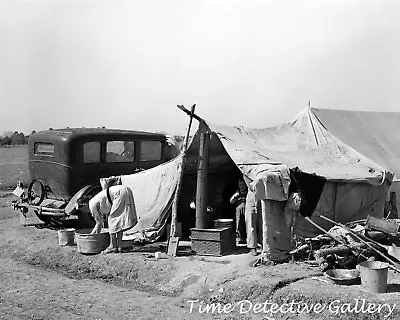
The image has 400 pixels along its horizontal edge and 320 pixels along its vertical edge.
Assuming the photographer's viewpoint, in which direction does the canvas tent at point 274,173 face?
facing the viewer and to the left of the viewer

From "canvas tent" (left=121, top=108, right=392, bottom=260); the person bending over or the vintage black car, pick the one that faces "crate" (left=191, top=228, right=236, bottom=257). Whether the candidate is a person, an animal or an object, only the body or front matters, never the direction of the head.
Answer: the canvas tent

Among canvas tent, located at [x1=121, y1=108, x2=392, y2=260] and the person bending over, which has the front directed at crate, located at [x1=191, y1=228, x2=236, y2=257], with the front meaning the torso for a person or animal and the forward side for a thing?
the canvas tent

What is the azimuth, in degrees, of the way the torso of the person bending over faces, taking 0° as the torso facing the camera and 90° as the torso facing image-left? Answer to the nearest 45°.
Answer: approximately 90°

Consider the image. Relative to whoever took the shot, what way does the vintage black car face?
facing away from the viewer and to the right of the viewer

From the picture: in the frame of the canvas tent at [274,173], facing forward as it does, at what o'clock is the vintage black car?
The vintage black car is roughly at 2 o'clock from the canvas tent.

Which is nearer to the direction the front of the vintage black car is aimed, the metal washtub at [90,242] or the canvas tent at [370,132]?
the canvas tent

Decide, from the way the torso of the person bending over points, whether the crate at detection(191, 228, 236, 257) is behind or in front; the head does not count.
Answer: behind

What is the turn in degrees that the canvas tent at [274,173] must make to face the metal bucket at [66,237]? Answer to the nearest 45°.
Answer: approximately 45° to its right

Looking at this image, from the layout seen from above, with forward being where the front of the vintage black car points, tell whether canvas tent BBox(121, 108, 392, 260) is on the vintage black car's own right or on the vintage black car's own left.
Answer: on the vintage black car's own right

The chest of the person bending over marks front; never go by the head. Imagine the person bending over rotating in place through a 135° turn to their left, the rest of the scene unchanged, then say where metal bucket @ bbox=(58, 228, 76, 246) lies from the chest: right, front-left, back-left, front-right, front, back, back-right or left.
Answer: back

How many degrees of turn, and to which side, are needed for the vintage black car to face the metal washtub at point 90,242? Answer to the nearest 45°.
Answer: approximately 135° to its right

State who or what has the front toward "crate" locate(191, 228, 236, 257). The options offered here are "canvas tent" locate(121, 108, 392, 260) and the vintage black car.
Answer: the canvas tent
